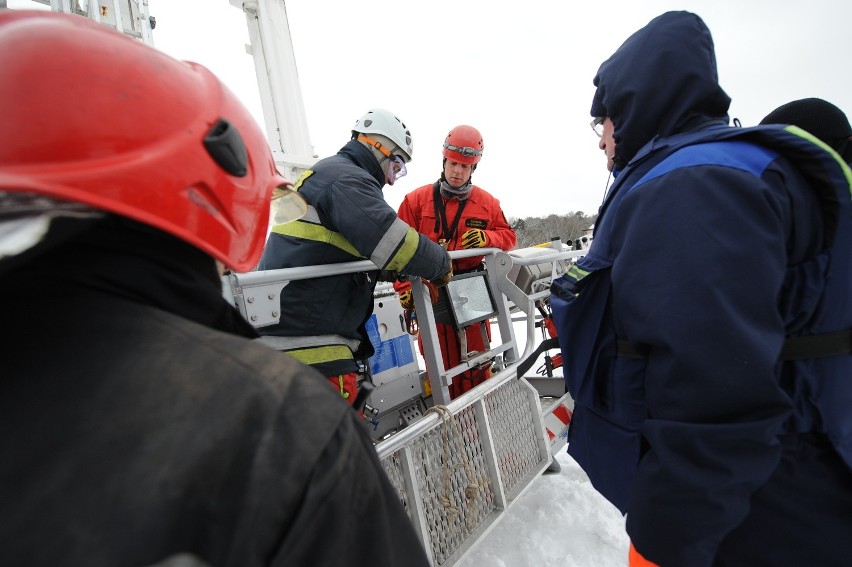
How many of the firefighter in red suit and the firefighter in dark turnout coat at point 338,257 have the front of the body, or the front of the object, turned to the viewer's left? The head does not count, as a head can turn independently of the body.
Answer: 0

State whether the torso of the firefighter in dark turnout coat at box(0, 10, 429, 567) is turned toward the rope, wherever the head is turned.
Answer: yes

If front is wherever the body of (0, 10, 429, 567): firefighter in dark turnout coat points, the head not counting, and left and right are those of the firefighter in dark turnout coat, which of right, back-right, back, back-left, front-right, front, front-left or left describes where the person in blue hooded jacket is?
front-right

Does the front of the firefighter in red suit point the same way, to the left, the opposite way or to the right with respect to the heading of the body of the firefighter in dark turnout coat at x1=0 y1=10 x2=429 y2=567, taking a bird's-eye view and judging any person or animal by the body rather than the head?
the opposite way

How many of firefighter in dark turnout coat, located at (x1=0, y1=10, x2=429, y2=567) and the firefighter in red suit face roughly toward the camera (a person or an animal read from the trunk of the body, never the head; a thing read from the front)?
1

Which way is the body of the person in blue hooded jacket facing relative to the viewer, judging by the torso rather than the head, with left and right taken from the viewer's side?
facing to the left of the viewer

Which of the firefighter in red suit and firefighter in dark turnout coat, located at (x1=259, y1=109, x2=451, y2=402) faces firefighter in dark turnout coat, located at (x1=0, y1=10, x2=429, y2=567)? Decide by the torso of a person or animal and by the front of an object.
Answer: the firefighter in red suit

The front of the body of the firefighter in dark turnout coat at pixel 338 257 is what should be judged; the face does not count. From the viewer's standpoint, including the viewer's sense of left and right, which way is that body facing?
facing to the right of the viewer

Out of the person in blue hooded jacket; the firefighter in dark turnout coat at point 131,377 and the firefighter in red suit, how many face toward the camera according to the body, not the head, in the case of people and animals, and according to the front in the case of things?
1

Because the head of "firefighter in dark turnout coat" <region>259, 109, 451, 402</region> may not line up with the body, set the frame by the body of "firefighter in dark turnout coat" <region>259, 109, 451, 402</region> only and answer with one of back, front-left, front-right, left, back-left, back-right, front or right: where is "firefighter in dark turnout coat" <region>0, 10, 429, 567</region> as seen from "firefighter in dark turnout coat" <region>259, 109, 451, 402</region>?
right

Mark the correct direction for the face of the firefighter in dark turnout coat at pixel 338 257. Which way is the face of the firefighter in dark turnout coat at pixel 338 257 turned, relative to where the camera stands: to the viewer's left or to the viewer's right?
to the viewer's right

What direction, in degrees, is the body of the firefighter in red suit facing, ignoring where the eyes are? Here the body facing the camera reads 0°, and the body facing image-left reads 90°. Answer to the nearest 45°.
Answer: approximately 0°

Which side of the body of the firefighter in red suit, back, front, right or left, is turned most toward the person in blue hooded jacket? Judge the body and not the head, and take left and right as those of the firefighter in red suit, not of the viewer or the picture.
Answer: front

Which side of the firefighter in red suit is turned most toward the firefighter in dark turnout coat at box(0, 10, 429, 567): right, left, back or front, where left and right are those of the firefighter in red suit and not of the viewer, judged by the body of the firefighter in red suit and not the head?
front

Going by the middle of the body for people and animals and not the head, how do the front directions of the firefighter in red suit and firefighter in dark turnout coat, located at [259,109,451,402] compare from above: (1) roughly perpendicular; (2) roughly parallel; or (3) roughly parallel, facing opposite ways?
roughly perpendicular
